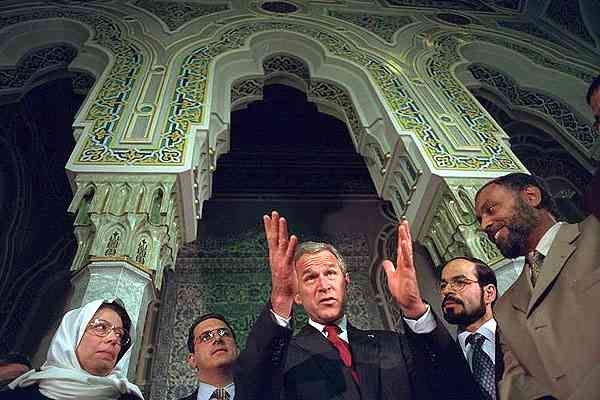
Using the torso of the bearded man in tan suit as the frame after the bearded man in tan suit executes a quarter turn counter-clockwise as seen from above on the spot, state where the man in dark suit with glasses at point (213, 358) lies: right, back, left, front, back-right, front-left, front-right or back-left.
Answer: back-right

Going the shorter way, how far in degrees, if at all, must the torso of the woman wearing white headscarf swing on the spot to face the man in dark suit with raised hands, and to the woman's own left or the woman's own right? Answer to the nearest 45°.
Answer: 0° — they already face them

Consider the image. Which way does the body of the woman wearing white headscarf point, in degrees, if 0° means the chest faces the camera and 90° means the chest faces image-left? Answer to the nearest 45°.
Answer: approximately 315°

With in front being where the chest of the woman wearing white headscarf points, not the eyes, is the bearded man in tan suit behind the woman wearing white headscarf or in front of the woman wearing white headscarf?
in front

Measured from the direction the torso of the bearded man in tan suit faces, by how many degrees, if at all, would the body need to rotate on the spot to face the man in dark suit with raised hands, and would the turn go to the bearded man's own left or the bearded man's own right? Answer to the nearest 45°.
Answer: approximately 45° to the bearded man's own right

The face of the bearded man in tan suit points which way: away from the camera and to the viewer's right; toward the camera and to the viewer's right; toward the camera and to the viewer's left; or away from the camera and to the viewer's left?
toward the camera and to the viewer's left

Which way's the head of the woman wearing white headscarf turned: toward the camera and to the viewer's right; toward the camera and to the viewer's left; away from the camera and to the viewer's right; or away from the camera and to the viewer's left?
toward the camera and to the viewer's right

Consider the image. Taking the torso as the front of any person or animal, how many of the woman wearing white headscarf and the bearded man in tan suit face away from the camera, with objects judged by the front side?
0
